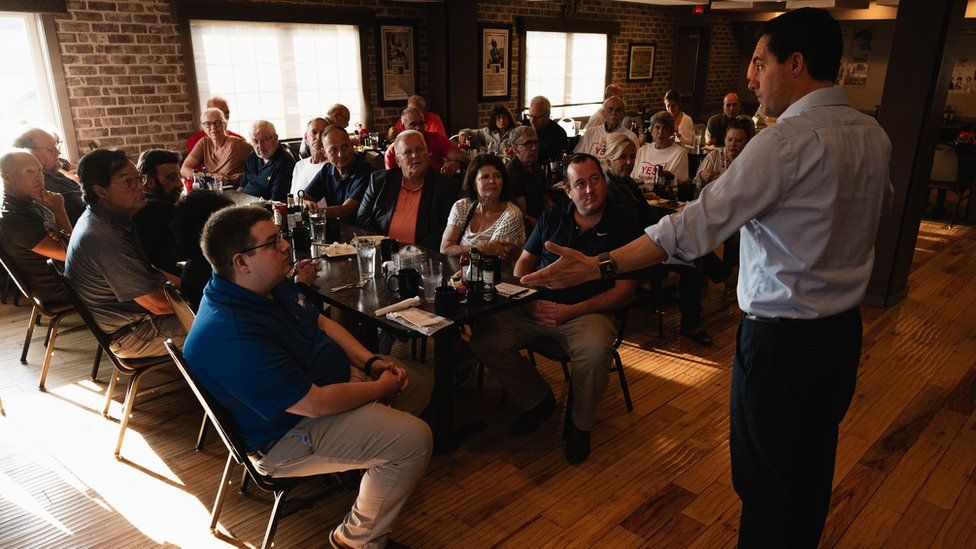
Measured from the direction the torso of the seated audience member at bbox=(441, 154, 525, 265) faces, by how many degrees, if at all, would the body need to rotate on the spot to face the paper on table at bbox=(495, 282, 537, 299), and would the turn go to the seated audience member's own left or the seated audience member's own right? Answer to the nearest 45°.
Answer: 0° — they already face it

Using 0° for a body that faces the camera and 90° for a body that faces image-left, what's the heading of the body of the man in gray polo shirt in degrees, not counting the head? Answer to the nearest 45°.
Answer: approximately 270°

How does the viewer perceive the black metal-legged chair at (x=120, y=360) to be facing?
facing to the right of the viewer

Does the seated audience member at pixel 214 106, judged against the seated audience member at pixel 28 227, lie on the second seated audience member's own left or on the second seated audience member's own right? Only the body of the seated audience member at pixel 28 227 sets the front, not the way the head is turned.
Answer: on the second seated audience member's own left

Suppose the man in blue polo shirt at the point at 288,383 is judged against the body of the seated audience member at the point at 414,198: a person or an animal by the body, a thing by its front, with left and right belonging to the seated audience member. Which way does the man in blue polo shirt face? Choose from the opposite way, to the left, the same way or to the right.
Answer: to the left

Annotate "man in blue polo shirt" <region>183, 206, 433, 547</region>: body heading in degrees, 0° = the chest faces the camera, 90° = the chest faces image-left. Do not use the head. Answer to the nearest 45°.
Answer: approximately 270°

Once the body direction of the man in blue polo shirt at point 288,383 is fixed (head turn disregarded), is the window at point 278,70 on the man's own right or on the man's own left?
on the man's own left

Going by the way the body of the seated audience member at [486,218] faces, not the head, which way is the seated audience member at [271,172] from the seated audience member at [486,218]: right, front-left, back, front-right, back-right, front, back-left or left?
back-right

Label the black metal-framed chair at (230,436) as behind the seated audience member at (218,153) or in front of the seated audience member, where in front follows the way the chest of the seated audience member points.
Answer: in front

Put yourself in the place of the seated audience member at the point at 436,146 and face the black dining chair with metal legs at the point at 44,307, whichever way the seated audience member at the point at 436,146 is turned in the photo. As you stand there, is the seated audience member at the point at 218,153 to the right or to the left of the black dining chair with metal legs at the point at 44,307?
right

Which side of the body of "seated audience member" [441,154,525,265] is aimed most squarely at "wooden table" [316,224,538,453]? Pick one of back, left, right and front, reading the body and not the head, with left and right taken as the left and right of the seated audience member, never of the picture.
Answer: front

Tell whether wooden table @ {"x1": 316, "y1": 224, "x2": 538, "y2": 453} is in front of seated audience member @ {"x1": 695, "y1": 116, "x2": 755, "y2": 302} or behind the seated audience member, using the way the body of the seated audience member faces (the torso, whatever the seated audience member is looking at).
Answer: in front

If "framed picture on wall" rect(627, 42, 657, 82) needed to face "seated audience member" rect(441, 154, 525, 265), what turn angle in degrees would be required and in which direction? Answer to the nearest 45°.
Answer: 0° — it already faces them

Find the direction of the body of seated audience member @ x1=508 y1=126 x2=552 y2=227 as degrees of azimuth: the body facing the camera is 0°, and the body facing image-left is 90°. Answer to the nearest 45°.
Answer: approximately 315°

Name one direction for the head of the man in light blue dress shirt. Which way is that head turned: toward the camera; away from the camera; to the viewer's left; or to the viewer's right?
to the viewer's left

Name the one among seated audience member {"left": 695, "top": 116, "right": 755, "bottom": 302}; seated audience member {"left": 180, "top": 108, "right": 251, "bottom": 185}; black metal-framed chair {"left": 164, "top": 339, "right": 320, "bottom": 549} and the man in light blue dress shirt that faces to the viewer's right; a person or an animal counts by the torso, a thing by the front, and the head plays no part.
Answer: the black metal-framed chair

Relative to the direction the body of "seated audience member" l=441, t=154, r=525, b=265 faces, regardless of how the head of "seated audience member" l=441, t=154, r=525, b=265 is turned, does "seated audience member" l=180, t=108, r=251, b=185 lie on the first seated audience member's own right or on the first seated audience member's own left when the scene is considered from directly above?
on the first seated audience member's own right

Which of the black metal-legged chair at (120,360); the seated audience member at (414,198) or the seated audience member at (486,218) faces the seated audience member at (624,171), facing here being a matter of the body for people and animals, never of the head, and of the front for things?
the black metal-legged chair
